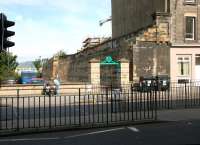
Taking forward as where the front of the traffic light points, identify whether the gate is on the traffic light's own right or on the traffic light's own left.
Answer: on the traffic light's own left

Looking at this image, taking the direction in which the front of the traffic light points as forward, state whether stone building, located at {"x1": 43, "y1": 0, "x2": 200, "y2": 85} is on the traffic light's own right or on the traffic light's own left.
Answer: on the traffic light's own left
